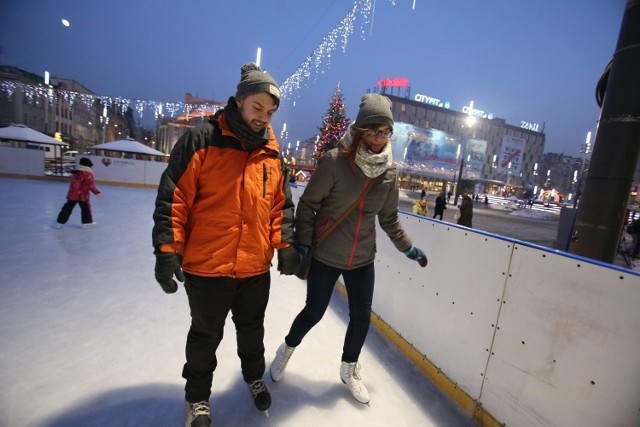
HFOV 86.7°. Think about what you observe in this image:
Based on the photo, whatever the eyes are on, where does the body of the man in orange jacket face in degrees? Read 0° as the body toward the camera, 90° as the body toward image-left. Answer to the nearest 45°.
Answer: approximately 315°

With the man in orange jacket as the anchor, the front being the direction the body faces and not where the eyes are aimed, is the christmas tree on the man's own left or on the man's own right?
on the man's own left

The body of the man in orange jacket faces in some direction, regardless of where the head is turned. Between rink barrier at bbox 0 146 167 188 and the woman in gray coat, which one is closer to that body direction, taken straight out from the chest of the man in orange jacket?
the woman in gray coat

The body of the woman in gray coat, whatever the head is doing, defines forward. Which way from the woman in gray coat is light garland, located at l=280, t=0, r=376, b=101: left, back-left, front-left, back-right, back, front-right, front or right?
back-left

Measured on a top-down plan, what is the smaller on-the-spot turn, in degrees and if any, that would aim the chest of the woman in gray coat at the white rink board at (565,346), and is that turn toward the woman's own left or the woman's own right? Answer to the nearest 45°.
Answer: approximately 45° to the woman's own left

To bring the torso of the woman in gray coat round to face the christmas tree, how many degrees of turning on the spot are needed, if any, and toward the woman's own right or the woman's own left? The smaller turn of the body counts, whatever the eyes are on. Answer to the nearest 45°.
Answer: approximately 135° to the woman's own left

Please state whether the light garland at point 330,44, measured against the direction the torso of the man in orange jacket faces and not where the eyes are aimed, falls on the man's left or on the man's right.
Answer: on the man's left

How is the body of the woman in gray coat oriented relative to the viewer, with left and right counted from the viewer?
facing the viewer and to the right of the viewer

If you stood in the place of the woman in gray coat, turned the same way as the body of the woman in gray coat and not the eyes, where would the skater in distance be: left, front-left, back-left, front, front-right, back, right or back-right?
back

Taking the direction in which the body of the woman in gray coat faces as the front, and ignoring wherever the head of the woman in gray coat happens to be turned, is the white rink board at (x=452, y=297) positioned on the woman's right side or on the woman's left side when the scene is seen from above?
on the woman's left side

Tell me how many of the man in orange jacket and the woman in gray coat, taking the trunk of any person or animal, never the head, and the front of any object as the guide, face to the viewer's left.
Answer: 0

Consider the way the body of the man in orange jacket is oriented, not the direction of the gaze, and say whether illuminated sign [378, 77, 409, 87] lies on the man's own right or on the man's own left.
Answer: on the man's own left
